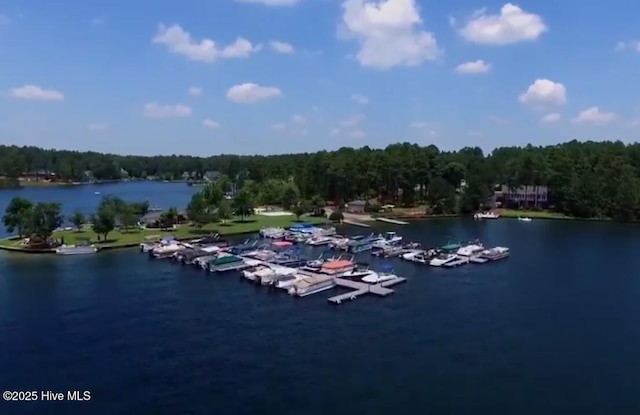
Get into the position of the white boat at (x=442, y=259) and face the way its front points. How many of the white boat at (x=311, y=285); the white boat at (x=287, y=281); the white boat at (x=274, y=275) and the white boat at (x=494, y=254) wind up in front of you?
3

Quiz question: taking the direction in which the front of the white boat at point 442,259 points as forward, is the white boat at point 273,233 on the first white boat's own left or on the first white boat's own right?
on the first white boat's own right

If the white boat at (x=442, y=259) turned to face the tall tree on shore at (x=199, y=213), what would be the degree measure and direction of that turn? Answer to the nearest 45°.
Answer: approximately 45° to its right

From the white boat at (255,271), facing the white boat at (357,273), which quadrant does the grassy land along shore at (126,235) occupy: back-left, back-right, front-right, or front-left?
back-left

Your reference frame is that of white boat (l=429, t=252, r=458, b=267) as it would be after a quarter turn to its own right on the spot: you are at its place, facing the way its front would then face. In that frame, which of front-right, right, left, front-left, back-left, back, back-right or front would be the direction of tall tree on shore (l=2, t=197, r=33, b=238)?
front-left

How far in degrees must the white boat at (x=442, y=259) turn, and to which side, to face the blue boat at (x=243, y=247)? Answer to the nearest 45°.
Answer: approximately 45° to its right

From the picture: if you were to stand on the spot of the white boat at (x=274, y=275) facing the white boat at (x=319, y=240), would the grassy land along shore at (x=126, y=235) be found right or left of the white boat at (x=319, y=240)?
left
